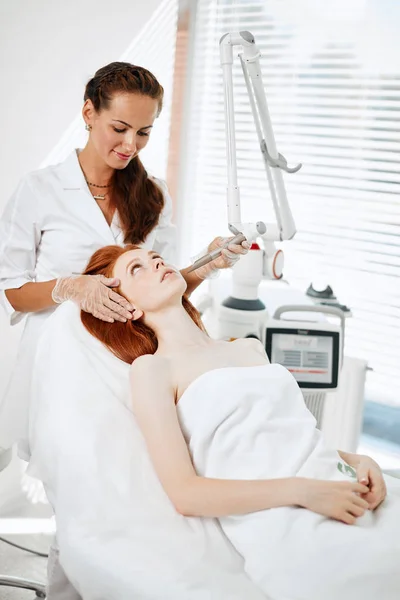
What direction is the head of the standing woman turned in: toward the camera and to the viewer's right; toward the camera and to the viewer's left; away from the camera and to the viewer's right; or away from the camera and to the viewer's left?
toward the camera and to the viewer's right

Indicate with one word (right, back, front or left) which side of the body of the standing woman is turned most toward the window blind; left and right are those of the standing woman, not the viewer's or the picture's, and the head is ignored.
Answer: left

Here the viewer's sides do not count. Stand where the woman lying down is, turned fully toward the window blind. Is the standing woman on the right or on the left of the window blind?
left

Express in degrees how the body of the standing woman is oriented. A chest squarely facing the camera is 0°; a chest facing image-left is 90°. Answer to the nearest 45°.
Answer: approximately 315°

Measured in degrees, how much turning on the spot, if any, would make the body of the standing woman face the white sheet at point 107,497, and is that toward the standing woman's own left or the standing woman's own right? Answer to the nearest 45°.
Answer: approximately 45° to the standing woman's own right

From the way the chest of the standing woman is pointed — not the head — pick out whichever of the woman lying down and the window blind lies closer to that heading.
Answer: the woman lying down

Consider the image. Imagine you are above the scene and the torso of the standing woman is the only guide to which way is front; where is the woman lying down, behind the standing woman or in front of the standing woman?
in front
